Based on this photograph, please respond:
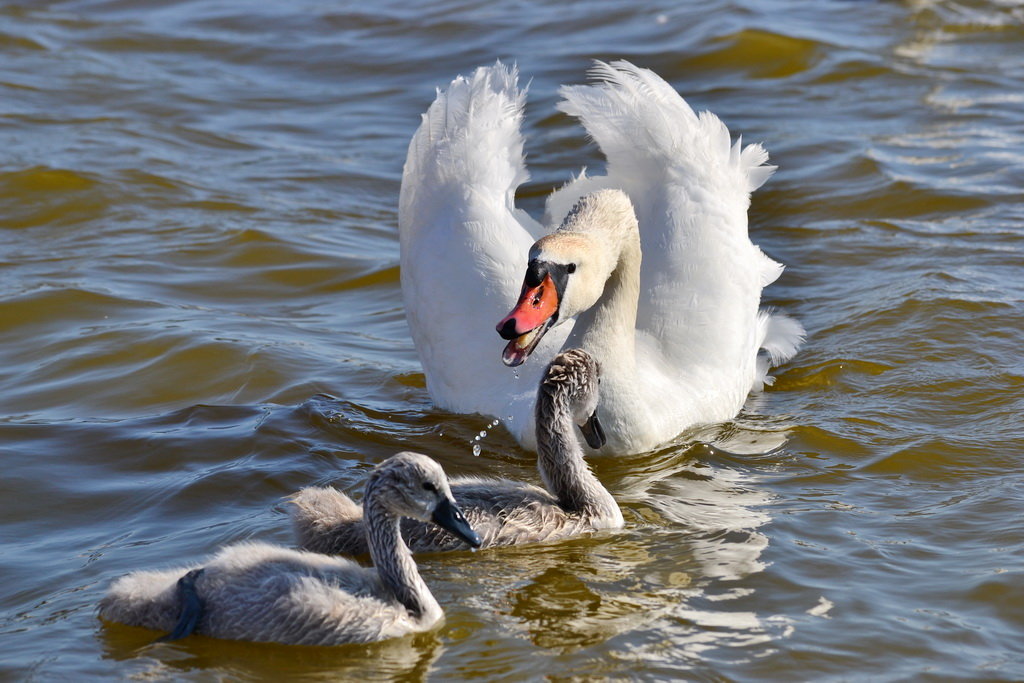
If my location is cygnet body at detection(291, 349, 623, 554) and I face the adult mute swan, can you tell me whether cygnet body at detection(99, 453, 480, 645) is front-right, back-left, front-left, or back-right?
back-left

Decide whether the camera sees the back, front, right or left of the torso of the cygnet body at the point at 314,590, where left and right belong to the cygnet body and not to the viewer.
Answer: right

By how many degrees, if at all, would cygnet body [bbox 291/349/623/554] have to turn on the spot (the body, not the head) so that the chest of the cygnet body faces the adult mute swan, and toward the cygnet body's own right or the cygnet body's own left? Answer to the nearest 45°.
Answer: approximately 90° to the cygnet body's own left

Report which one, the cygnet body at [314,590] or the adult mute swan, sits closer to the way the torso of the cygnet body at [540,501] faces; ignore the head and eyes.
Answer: the adult mute swan

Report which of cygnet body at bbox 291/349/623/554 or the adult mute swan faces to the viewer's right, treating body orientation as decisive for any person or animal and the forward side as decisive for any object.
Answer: the cygnet body

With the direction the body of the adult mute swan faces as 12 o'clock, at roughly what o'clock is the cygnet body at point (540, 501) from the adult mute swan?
The cygnet body is roughly at 1 o'clock from the adult mute swan.

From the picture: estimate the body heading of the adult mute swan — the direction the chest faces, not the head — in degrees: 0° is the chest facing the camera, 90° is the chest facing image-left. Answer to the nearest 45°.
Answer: approximately 45°

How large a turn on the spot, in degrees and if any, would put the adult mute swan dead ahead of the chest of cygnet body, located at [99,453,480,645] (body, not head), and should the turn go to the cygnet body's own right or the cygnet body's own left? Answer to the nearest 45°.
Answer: approximately 45° to the cygnet body's own left

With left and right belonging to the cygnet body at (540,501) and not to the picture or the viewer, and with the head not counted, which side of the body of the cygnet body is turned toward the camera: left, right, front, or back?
right

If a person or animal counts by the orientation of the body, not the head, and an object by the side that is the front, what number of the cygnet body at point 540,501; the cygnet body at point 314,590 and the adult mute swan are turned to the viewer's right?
2
